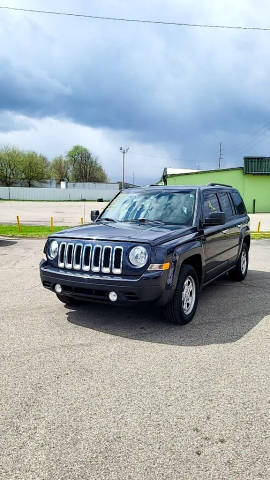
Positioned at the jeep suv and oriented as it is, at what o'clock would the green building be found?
The green building is roughly at 5 o'clock from the jeep suv.

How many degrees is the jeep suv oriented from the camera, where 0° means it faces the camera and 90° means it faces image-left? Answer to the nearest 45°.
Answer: approximately 45°
